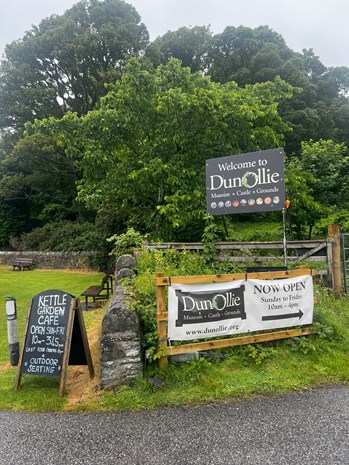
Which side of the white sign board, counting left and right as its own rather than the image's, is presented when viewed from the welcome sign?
back

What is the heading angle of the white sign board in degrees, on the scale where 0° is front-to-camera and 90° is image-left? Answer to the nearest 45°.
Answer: approximately 0°

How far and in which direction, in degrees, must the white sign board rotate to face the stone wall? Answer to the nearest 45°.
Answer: approximately 135° to its right

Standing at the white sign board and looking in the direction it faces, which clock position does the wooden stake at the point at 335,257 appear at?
The wooden stake is roughly at 7 o'clock from the white sign board.

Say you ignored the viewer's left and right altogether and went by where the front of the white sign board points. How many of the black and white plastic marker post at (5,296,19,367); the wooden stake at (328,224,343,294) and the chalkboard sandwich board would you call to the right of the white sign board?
2

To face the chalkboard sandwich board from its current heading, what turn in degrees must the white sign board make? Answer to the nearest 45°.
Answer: approximately 90° to its right

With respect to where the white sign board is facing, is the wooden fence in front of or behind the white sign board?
behind

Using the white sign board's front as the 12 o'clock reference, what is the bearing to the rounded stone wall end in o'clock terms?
The rounded stone wall end is roughly at 2 o'clock from the white sign board.

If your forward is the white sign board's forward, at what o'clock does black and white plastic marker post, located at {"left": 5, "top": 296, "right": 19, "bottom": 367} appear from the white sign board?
The black and white plastic marker post is roughly at 3 o'clock from the white sign board.

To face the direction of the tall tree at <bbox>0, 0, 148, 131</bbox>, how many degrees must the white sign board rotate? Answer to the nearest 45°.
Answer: approximately 135° to its right

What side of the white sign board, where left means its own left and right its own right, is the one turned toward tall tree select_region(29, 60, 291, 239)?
back
